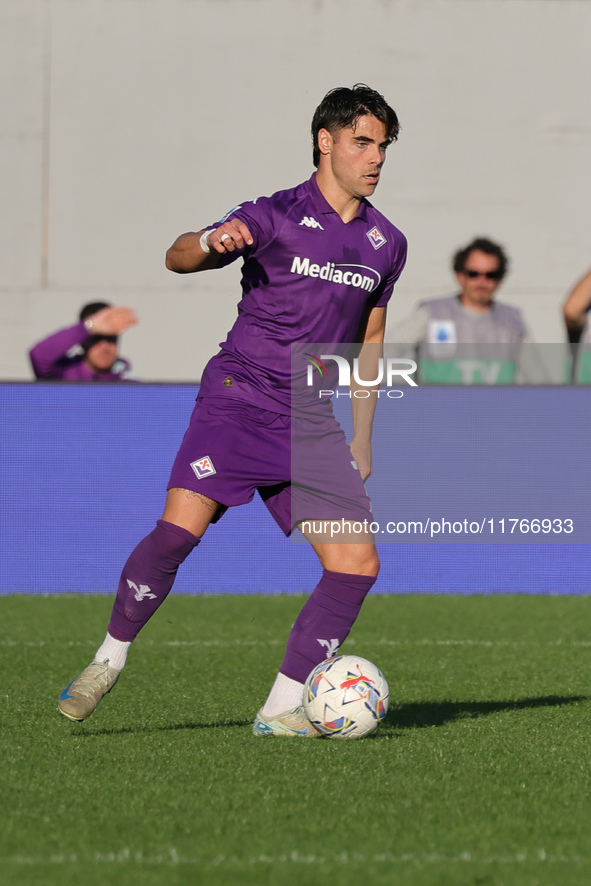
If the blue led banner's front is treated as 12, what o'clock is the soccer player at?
The soccer player is roughly at 12 o'clock from the blue led banner.

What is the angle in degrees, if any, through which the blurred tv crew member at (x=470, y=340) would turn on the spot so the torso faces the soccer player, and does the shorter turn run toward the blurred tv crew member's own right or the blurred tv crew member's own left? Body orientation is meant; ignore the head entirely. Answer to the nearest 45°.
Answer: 0° — they already face them

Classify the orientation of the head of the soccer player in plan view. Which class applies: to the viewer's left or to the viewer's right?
to the viewer's right

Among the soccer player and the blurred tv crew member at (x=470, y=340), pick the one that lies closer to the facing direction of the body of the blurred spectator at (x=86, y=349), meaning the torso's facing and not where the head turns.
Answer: the soccer player

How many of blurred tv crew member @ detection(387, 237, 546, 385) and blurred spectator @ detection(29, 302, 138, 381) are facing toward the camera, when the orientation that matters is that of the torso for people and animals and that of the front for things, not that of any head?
2

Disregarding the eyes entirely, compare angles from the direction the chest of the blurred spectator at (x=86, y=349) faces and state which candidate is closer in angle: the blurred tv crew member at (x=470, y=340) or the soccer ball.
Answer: the soccer ball

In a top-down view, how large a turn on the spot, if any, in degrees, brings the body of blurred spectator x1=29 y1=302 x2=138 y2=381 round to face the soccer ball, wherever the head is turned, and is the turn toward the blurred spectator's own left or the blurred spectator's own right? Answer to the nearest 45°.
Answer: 0° — they already face it

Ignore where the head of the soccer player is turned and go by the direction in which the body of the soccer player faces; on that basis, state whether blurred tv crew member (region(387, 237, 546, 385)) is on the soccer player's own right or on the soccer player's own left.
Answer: on the soccer player's own left
